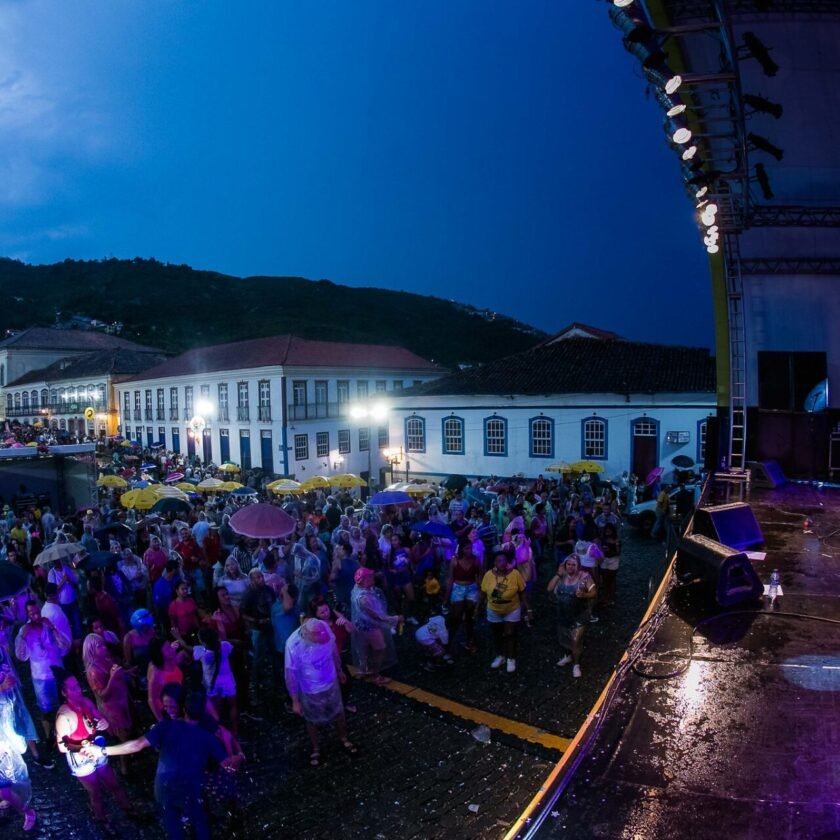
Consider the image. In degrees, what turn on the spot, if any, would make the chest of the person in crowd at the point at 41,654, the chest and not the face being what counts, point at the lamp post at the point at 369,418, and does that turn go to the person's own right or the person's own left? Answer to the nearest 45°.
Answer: approximately 135° to the person's own left

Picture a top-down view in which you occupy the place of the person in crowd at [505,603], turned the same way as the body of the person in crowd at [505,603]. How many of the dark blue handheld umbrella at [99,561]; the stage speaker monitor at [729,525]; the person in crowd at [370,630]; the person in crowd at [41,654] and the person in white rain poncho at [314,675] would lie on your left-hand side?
1

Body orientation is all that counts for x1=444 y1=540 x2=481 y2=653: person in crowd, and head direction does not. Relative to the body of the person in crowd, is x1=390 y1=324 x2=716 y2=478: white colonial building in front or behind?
behind

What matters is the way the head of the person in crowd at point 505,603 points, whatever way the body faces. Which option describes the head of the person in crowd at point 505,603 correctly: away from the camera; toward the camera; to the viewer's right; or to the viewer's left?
toward the camera

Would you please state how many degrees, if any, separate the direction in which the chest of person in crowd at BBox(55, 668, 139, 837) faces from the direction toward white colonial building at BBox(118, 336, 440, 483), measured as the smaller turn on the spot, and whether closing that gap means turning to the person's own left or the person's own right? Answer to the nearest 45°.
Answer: approximately 135° to the person's own left

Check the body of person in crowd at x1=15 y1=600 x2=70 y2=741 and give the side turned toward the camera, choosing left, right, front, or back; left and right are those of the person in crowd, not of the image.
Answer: front

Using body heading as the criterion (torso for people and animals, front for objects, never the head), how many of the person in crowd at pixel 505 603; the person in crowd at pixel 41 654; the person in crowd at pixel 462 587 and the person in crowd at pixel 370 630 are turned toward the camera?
3

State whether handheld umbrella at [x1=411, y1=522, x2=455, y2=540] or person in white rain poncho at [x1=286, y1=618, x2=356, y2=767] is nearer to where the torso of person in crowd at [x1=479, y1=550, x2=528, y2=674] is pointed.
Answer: the person in white rain poncho

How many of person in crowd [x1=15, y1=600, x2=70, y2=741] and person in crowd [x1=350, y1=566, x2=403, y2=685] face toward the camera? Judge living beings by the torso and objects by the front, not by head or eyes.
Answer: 1

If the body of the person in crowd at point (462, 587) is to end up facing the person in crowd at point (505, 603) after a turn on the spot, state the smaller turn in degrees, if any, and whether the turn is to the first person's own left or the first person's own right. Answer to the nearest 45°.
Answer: approximately 45° to the first person's own left

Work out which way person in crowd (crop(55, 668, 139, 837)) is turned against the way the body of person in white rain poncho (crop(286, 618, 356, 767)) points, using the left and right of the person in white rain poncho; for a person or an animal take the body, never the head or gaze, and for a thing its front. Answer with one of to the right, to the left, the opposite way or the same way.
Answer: the same way

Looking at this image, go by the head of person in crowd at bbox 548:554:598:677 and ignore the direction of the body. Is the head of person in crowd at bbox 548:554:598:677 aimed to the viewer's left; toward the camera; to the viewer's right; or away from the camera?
toward the camera

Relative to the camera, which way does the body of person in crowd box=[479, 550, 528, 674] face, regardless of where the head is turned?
toward the camera

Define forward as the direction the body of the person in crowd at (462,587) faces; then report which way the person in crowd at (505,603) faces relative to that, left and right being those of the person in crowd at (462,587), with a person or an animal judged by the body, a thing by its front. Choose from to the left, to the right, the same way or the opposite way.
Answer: the same way

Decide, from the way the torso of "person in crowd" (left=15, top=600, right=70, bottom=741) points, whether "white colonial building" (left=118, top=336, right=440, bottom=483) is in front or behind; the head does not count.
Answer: behind

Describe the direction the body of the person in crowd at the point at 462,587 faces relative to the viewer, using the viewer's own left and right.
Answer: facing the viewer
